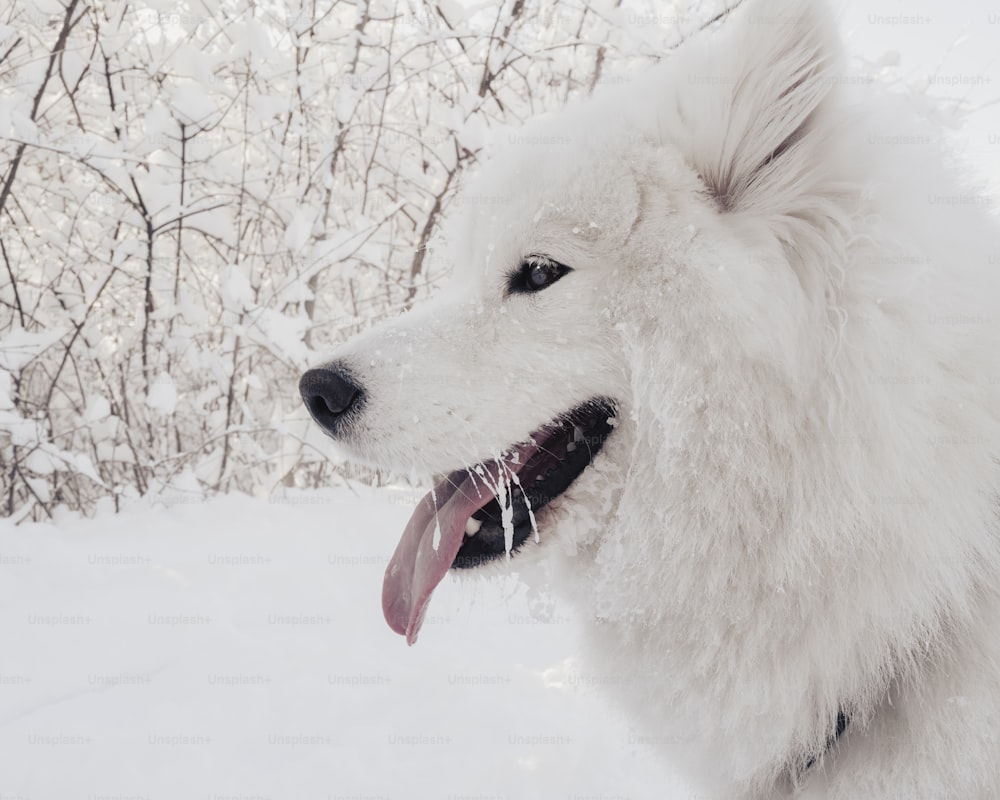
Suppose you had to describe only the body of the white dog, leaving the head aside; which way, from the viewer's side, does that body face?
to the viewer's left
